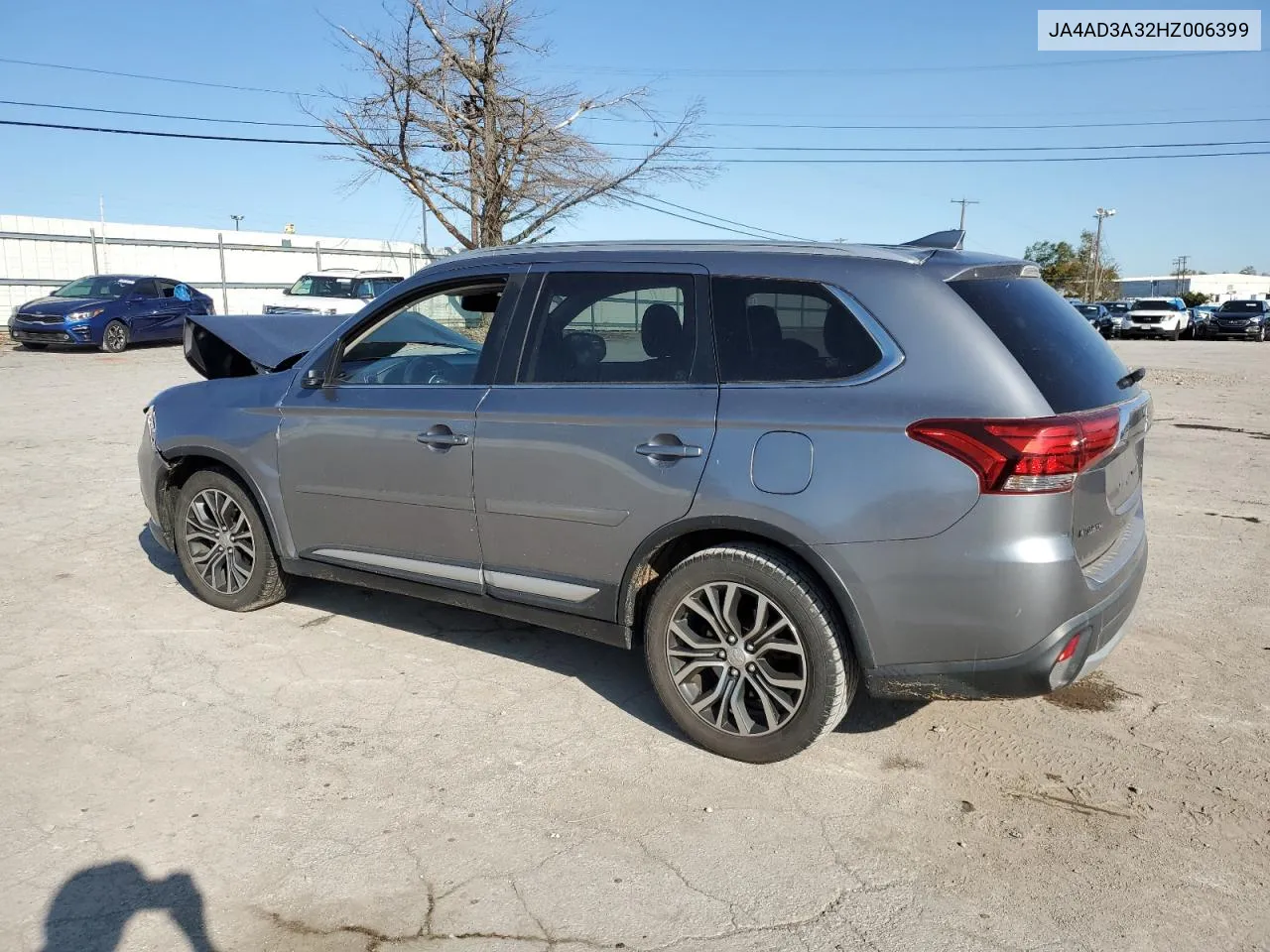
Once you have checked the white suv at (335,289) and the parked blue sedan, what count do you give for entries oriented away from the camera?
0

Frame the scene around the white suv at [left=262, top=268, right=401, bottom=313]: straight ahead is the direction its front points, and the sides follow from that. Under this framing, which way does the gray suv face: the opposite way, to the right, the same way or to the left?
to the right

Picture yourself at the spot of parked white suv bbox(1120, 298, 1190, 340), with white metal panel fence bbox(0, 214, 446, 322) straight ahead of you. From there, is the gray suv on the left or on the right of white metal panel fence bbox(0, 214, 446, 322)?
left

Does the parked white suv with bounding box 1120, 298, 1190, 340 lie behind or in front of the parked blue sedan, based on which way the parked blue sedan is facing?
behind

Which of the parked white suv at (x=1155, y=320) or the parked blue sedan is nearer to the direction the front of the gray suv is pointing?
the parked blue sedan

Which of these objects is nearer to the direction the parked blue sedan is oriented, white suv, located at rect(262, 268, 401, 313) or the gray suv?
the gray suv

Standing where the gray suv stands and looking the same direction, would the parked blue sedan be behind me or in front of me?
in front

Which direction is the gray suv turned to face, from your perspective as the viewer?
facing away from the viewer and to the left of the viewer

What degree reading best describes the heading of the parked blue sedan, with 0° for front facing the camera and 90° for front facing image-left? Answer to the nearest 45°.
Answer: approximately 45°

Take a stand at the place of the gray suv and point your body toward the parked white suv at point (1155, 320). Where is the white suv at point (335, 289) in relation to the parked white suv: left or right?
left

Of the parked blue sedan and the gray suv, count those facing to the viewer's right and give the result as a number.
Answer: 0

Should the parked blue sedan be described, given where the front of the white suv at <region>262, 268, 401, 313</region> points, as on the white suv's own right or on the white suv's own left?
on the white suv's own right

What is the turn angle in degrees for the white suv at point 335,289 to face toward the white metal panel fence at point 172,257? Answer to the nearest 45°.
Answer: approximately 135° to its right

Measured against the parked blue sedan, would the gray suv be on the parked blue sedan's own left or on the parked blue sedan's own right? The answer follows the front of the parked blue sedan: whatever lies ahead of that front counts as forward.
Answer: on the parked blue sedan's own left
